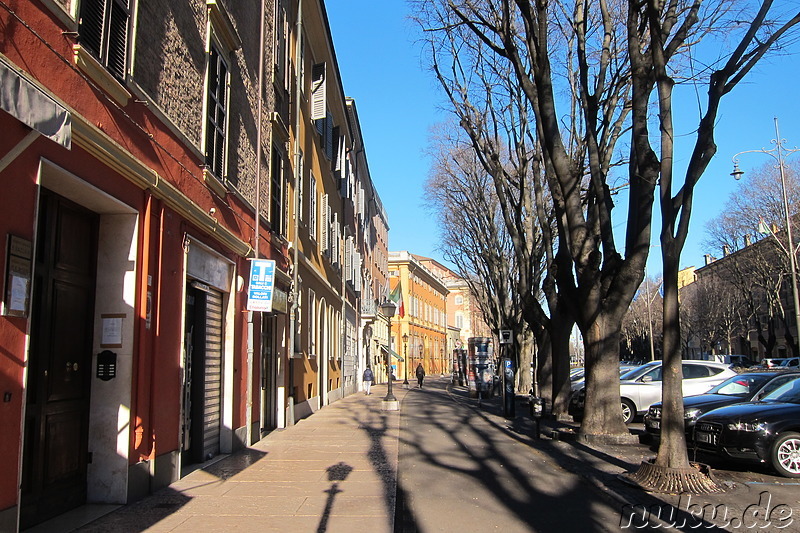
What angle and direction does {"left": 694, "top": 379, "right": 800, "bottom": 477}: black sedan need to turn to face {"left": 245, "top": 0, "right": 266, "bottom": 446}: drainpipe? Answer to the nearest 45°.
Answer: approximately 45° to its right

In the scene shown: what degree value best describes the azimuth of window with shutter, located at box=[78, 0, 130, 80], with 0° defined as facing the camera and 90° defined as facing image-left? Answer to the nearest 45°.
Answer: approximately 315°

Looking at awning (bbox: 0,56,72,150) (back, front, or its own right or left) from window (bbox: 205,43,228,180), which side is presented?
left

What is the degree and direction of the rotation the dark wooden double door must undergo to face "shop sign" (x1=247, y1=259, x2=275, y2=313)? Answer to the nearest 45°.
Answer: approximately 90° to its left

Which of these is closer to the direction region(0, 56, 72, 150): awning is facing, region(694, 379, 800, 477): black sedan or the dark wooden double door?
the black sedan

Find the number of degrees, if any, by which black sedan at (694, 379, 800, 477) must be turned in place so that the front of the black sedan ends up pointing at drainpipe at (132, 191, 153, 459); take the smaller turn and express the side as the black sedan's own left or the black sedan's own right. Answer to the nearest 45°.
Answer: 0° — it already faces it

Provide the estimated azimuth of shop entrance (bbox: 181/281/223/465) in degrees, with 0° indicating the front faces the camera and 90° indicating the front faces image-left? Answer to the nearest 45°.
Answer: approximately 270°

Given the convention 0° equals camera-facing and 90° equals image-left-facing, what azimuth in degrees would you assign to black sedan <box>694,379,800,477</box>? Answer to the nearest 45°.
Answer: approximately 45°
